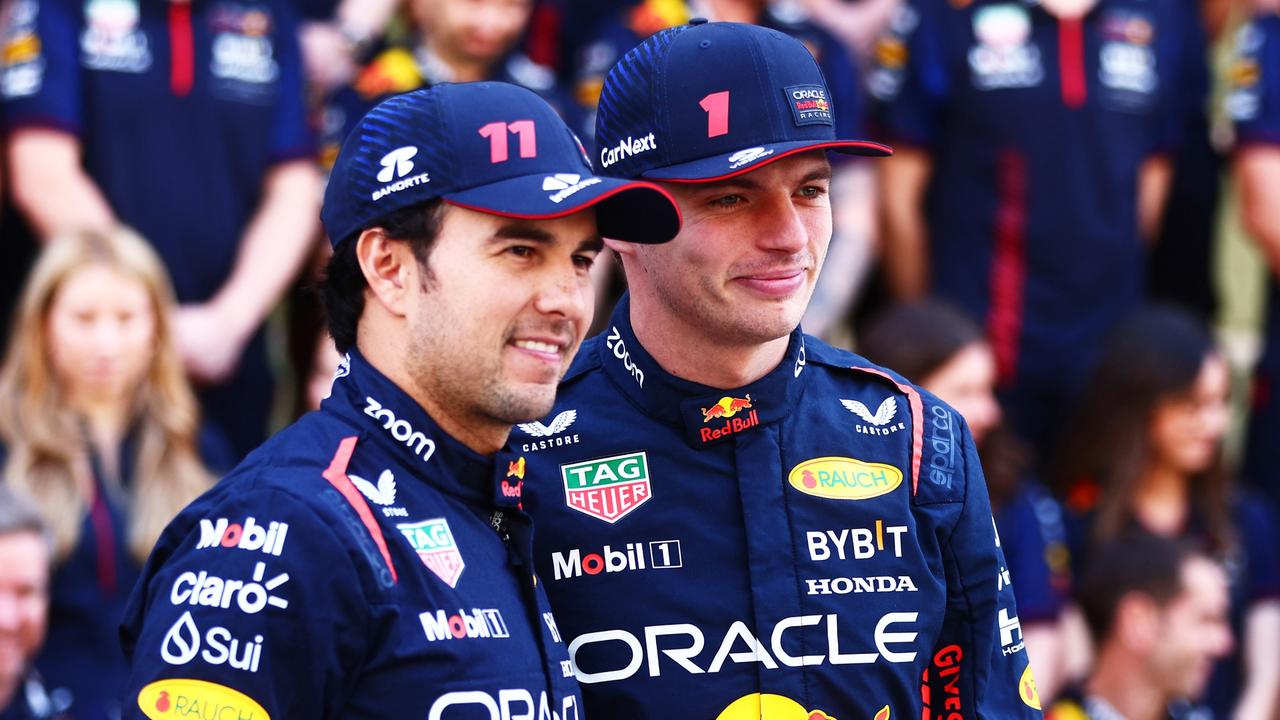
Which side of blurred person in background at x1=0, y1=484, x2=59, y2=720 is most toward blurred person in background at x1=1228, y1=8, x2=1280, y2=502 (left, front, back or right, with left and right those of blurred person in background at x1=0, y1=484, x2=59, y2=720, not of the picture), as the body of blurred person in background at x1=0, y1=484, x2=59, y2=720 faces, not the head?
left

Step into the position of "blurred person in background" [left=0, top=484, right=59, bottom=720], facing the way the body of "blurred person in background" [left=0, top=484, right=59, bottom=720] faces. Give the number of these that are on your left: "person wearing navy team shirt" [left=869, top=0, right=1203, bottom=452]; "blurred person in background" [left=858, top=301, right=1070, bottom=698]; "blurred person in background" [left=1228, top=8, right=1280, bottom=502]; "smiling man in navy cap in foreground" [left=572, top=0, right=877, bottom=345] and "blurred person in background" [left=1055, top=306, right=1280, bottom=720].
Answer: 5

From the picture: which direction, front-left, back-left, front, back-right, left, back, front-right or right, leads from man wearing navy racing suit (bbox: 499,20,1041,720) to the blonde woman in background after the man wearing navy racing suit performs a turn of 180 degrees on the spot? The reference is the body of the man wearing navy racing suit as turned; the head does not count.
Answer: front-left

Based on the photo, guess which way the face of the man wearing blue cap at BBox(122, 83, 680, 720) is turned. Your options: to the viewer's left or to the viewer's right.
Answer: to the viewer's right

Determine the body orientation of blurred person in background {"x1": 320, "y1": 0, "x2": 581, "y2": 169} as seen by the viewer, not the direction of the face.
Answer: toward the camera

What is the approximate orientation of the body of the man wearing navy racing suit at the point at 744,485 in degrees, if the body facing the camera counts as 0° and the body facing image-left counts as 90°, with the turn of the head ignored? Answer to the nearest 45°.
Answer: approximately 0°

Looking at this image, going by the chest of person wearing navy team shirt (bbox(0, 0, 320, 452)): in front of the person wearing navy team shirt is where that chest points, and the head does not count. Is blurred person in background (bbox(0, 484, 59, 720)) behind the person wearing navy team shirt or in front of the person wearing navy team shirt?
in front

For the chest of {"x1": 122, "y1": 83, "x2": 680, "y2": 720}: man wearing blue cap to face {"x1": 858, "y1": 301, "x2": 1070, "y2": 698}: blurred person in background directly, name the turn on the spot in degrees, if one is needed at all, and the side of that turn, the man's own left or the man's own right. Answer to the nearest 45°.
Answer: approximately 90° to the man's own left

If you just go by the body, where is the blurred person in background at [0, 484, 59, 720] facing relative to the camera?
toward the camera

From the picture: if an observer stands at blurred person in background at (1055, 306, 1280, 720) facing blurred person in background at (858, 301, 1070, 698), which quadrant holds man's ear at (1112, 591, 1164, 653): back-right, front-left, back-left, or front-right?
front-left

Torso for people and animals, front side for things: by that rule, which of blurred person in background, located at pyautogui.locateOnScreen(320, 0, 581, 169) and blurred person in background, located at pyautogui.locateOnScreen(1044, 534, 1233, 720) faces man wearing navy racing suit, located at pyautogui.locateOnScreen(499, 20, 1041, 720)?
blurred person in background, located at pyautogui.locateOnScreen(320, 0, 581, 169)

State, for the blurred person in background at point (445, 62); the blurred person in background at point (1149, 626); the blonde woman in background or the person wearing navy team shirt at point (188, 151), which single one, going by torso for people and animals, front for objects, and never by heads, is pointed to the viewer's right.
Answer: the blurred person in background at point (1149, 626)

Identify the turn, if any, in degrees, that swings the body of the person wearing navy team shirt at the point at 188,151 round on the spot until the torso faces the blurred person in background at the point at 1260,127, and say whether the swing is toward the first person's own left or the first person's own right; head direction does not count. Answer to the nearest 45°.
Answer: approximately 90° to the first person's own left

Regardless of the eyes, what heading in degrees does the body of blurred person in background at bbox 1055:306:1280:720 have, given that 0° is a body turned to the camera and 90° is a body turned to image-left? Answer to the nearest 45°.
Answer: approximately 315°

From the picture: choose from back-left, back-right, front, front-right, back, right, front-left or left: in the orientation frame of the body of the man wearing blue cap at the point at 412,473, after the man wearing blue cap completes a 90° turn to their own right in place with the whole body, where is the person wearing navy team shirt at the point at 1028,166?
back

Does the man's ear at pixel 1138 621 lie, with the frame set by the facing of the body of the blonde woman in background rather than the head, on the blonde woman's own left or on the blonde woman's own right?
on the blonde woman's own left
